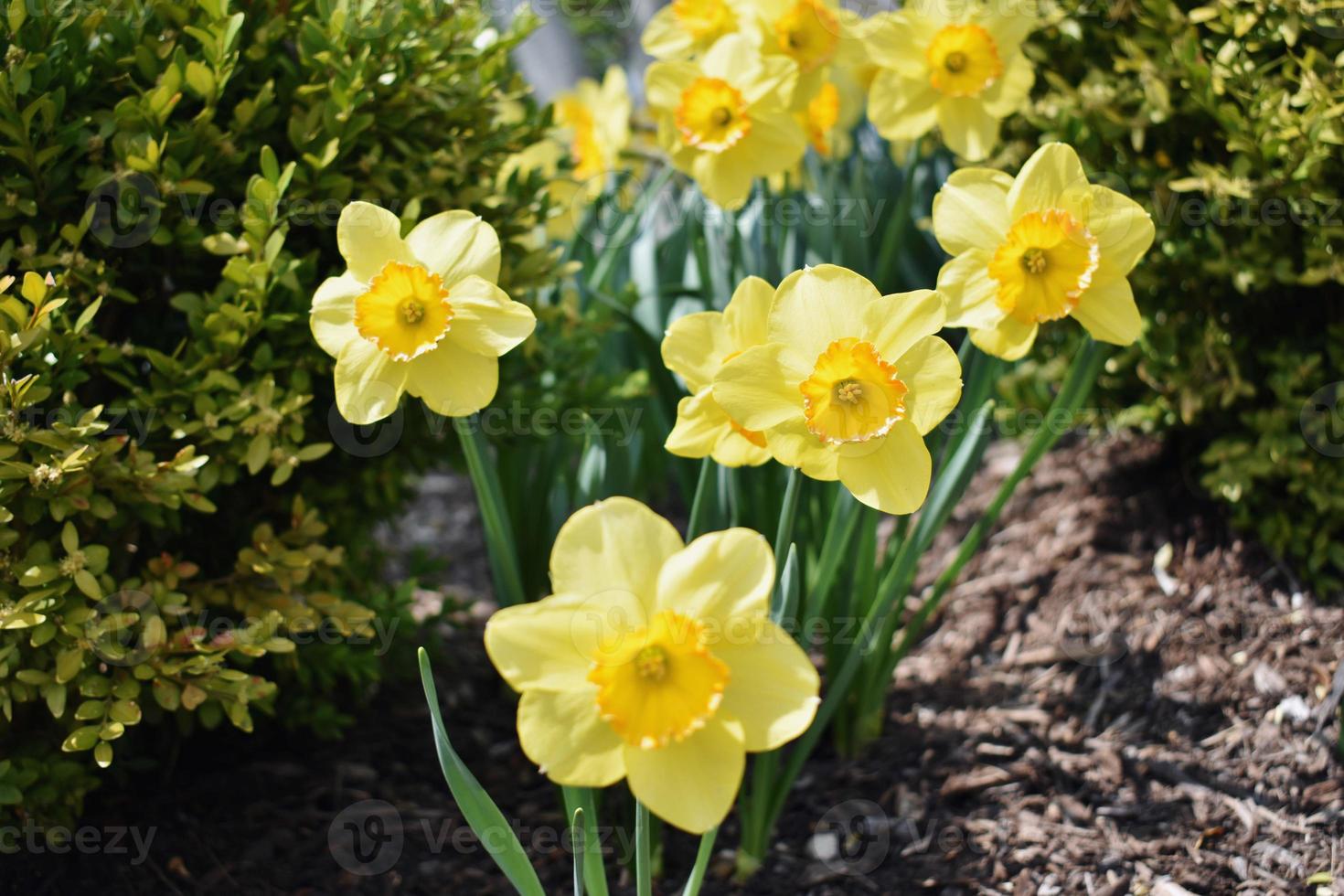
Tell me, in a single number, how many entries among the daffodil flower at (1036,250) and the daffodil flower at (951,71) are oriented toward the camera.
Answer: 2

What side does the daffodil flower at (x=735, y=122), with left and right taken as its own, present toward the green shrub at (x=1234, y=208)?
left

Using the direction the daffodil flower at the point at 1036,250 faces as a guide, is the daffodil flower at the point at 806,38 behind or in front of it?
behind

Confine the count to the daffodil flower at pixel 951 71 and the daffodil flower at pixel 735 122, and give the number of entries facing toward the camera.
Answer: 2
